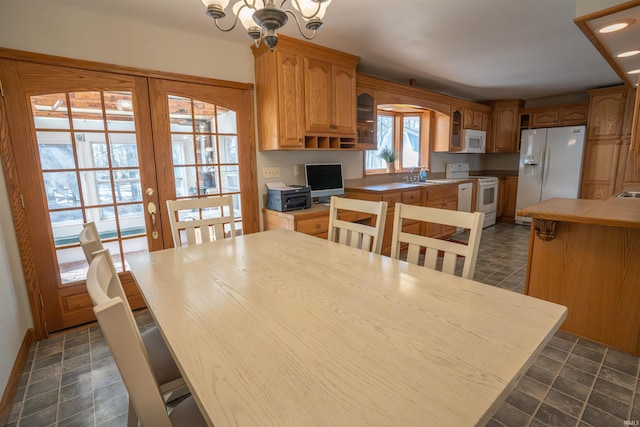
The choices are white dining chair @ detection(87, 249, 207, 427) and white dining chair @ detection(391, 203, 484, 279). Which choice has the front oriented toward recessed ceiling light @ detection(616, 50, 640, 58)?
white dining chair @ detection(87, 249, 207, 427)

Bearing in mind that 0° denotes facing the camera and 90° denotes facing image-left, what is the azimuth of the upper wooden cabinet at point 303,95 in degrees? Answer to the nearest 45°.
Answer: approximately 315°

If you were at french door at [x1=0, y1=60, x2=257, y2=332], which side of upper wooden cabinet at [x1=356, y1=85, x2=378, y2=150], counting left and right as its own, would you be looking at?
right

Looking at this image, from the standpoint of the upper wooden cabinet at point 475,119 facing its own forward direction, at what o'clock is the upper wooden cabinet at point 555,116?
the upper wooden cabinet at point 555,116 is roughly at 10 o'clock from the upper wooden cabinet at point 475,119.

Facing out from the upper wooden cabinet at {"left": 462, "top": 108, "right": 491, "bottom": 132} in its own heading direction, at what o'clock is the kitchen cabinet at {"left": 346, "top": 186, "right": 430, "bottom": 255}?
The kitchen cabinet is roughly at 2 o'clock from the upper wooden cabinet.

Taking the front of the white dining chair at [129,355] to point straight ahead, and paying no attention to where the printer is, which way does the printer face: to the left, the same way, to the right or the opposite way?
to the right

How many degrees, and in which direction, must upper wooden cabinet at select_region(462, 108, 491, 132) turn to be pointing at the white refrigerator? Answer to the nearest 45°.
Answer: approximately 45° to its left

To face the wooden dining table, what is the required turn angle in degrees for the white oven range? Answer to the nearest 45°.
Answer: approximately 45° to its right

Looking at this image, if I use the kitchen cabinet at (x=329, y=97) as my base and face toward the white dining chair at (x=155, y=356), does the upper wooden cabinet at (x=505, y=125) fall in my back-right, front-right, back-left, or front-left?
back-left

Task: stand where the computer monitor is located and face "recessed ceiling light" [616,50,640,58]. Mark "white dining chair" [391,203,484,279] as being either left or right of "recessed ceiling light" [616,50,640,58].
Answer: right

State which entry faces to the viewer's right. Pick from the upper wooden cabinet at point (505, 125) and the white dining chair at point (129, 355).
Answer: the white dining chair
